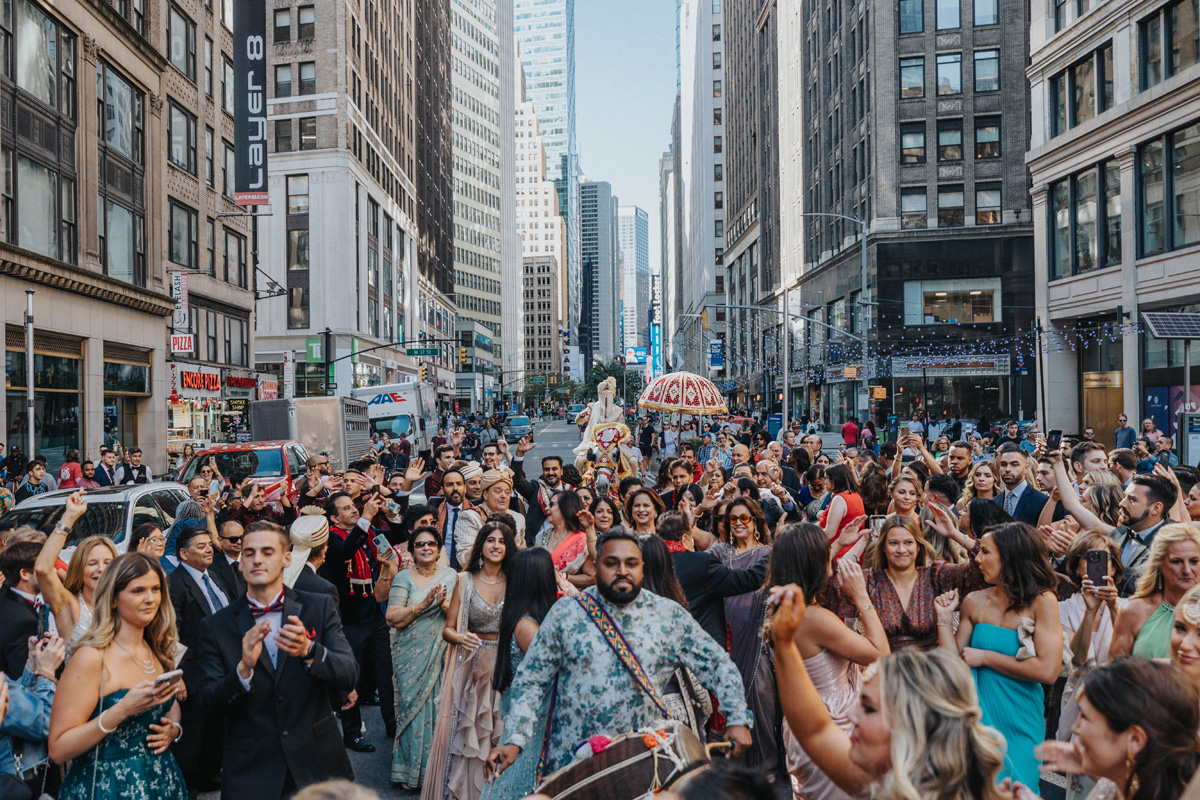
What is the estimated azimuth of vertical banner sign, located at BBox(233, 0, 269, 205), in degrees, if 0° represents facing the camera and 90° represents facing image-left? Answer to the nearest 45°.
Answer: approximately 0°

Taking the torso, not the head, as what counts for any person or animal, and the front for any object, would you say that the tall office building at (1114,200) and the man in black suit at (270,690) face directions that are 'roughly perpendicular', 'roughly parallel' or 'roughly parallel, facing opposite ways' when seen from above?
roughly perpendicular

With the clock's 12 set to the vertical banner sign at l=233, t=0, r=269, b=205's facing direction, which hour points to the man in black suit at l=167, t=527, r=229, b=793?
The man in black suit is roughly at 12 o'clock from the vertical banner sign.

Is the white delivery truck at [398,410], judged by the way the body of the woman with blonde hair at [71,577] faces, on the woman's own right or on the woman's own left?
on the woman's own left

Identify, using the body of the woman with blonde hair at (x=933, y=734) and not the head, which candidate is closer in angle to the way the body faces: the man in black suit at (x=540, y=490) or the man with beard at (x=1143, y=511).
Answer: the man in black suit

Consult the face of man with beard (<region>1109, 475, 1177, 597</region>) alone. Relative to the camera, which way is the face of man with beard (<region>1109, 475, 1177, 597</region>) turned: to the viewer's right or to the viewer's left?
to the viewer's left

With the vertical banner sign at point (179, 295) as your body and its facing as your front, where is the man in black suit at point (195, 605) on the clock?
The man in black suit is roughly at 12 o'clock from the vertical banner sign.
